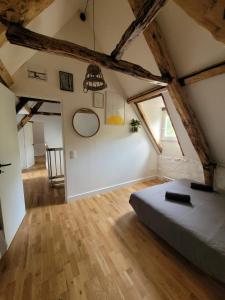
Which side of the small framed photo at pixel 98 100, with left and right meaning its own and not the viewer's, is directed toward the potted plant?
left

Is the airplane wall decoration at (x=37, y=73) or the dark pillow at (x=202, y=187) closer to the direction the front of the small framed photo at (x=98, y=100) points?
the dark pillow

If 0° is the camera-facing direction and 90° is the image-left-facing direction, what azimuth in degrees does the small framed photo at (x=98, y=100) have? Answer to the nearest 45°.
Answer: approximately 315°

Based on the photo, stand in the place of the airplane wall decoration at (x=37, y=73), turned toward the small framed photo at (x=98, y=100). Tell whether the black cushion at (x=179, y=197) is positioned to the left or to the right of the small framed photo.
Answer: right

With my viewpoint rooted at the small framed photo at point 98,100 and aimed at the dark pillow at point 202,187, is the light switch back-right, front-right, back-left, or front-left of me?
back-right
